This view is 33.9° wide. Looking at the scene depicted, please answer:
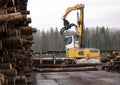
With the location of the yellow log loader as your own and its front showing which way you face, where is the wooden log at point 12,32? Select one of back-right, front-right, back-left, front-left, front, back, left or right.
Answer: left

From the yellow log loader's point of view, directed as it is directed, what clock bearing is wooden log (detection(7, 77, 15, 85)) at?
The wooden log is roughly at 9 o'clock from the yellow log loader.

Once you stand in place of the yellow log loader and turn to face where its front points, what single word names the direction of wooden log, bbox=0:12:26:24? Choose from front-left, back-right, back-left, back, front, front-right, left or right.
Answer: left

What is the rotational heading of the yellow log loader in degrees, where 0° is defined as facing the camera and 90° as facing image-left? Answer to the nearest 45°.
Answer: approximately 90°
